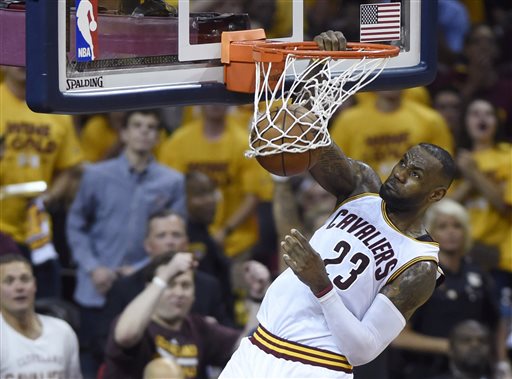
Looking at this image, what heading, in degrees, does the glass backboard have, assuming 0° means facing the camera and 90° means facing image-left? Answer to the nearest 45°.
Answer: approximately 315°

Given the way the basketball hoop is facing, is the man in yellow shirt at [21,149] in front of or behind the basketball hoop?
behind

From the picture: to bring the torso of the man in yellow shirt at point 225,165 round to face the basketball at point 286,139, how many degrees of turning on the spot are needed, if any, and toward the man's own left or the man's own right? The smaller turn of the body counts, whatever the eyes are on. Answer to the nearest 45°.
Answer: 0° — they already face it

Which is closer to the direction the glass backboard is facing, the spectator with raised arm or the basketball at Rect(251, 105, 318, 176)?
the basketball

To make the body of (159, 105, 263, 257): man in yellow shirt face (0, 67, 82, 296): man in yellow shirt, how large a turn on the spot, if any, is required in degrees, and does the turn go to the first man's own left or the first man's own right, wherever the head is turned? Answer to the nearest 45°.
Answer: approximately 45° to the first man's own right

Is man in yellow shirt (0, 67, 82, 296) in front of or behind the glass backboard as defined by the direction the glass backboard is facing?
behind

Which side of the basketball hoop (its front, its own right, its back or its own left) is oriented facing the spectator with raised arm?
back

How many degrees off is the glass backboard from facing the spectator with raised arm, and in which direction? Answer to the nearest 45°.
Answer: approximately 135° to its left

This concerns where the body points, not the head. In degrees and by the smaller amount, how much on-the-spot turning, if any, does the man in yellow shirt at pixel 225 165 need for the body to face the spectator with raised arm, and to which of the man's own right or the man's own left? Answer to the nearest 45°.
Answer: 0° — they already face them

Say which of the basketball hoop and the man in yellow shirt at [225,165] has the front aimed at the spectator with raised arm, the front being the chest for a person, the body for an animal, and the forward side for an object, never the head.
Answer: the man in yellow shirt
